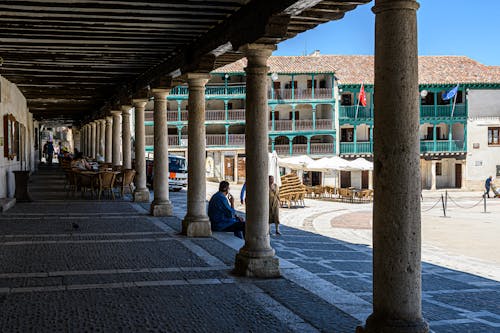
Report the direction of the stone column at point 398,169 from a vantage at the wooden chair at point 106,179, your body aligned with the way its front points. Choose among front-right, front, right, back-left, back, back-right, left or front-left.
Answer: back

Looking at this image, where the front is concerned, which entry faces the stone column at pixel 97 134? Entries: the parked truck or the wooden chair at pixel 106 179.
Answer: the wooden chair

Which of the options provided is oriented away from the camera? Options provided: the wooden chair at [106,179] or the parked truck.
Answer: the wooden chair

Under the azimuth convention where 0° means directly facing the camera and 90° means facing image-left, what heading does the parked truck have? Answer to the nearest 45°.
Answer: approximately 315°

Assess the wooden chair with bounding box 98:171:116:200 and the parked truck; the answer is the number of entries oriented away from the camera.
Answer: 1

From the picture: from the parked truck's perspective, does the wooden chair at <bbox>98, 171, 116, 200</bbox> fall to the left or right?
on its right

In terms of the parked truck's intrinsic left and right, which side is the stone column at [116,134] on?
on its right
